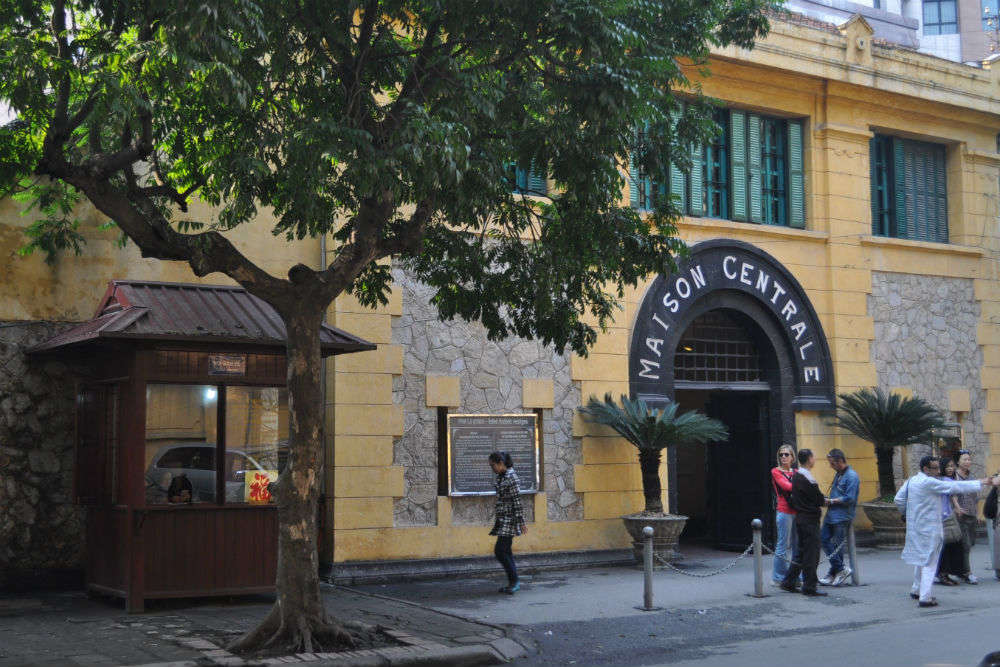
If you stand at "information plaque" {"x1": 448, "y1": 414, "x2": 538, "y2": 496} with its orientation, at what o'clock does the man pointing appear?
The man pointing is roughly at 10 o'clock from the information plaque.

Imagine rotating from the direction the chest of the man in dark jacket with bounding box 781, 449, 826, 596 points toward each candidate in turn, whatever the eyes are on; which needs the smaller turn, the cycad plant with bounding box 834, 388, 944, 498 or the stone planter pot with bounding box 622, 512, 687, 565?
the cycad plant

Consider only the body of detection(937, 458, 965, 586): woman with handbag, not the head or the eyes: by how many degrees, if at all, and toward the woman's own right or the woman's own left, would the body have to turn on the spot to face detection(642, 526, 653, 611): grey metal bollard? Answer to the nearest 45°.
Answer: approximately 90° to the woman's own right

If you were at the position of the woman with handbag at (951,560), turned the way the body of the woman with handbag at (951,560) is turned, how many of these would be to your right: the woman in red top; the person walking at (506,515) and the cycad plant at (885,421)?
2

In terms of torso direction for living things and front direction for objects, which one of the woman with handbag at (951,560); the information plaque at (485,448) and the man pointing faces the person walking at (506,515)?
the information plaque

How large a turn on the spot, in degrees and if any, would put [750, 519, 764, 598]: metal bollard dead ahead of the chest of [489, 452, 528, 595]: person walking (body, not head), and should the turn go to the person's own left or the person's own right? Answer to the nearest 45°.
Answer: approximately 180°

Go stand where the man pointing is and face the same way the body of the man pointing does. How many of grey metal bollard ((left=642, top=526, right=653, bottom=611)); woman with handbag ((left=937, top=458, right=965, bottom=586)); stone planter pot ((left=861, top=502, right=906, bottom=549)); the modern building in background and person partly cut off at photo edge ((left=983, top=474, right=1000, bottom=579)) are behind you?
1

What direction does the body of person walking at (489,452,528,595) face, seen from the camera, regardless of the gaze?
to the viewer's left

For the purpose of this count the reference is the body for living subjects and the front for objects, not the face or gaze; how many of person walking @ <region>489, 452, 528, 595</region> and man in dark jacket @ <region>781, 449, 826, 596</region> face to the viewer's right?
1

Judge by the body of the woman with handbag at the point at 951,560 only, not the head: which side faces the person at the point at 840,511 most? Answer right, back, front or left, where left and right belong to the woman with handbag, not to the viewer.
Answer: right

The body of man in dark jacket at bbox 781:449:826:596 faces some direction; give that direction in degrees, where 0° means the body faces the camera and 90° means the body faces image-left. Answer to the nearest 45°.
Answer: approximately 270°

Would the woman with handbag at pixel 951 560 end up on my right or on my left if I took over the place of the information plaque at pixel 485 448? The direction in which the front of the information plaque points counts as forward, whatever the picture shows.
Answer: on my left

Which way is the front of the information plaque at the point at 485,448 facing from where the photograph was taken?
facing the viewer

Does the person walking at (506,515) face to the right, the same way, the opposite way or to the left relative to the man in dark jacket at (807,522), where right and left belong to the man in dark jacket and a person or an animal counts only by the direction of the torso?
the opposite way

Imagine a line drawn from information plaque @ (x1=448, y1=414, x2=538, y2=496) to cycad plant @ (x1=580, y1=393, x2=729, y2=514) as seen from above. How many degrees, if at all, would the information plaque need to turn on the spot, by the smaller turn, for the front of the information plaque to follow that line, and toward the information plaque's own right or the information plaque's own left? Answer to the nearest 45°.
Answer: approximately 90° to the information plaque's own left

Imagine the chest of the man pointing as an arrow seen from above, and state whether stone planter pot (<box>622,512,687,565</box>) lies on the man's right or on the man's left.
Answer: on the man's left
